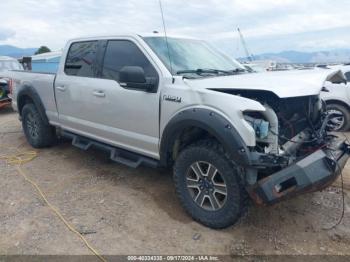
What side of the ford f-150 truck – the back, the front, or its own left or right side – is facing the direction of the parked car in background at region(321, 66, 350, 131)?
left

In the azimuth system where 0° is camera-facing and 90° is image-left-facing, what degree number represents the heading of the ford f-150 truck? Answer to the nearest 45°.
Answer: approximately 315°
